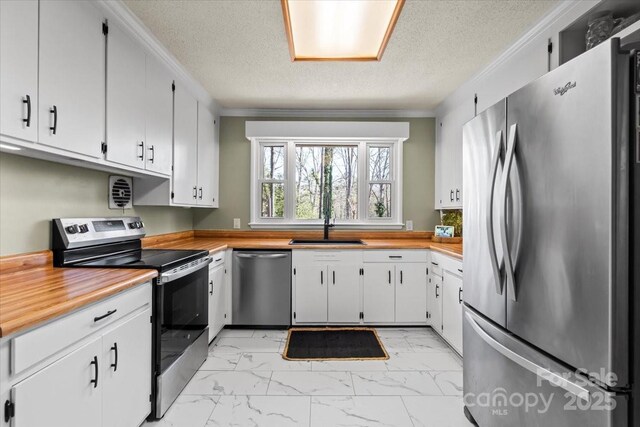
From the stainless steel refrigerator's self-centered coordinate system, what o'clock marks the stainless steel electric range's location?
The stainless steel electric range is roughly at 1 o'clock from the stainless steel refrigerator.

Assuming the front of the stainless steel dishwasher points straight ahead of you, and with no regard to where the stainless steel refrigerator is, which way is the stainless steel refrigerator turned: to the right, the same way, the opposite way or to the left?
to the right

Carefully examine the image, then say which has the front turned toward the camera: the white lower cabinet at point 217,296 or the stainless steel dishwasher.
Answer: the stainless steel dishwasher

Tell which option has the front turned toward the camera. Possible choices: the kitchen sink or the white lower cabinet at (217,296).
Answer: the kitchen sink

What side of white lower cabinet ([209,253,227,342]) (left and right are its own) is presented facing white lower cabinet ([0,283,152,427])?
right

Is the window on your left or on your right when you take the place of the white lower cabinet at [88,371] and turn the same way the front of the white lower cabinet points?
on your left

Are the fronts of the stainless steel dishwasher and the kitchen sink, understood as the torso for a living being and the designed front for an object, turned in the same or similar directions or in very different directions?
same or similar directions

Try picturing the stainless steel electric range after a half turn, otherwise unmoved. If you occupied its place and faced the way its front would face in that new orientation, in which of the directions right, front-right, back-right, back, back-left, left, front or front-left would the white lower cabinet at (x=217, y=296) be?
right

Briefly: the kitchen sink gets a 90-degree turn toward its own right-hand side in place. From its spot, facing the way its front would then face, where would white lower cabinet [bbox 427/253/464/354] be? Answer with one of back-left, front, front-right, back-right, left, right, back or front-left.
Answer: back-left

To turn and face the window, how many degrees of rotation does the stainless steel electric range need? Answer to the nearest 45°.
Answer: approximately 90° to its left

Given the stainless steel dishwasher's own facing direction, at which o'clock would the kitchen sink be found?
The kitchen sink is roughly at 8 o'clock from the stainless steel dishwasher.

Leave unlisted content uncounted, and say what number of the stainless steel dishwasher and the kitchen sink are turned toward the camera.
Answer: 2

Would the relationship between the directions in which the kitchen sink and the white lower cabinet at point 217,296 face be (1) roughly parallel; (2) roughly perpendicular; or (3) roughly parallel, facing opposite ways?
roughly perpendicular

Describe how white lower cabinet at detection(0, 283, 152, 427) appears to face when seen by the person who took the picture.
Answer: facing the viewer and to the right of the viewer

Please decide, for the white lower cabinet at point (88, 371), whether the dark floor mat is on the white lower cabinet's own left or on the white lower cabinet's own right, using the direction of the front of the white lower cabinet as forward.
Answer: on the white lower cabinet's own left

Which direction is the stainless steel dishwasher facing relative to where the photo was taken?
toward the camera

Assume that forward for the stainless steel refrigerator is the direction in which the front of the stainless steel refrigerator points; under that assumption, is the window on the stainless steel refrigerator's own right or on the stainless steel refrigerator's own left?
on the stainless steel refrigerator's own right

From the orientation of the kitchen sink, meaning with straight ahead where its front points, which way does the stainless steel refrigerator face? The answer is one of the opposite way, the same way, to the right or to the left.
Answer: to the right

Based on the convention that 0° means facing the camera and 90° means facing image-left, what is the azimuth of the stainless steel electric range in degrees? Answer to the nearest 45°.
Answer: approximately 315°
